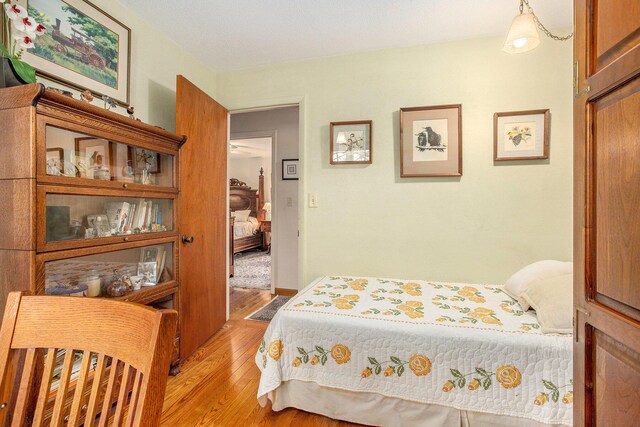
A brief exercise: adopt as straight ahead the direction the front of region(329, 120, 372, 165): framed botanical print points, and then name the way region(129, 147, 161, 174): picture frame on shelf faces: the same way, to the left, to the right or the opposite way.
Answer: to the left

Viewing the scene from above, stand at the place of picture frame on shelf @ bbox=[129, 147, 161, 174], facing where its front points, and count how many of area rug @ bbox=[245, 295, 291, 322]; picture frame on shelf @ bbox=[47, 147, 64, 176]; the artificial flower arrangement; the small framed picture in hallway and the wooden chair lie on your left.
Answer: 2

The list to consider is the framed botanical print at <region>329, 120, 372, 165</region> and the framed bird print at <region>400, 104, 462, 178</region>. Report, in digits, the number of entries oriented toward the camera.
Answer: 2

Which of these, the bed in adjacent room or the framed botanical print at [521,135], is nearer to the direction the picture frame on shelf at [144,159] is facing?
the framed botanical print

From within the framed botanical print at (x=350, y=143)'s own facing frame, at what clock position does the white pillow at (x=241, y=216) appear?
The white pillow is roughly at 5 o'clock from the framed botanical print.

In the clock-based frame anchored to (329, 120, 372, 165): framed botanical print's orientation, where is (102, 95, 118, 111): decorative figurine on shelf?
The decorative figurine on shelf is roughly at 2 o'clock from the framed botanical print.

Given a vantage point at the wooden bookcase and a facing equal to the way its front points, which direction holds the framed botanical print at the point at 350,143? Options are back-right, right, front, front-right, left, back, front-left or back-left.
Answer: front-left

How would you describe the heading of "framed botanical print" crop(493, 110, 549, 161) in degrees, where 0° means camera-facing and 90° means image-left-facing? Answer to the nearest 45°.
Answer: approximately 0°

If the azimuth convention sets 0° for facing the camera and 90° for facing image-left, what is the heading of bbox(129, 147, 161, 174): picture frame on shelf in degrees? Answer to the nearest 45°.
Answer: approximately 315°

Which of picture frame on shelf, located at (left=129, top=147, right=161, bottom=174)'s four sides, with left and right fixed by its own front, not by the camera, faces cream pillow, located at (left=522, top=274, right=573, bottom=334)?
front

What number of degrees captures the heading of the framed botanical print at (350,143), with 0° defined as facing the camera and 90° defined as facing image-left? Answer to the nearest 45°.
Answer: approximately 0°

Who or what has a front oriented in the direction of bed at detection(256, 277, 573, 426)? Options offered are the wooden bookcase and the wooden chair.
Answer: the wooden bookcase
